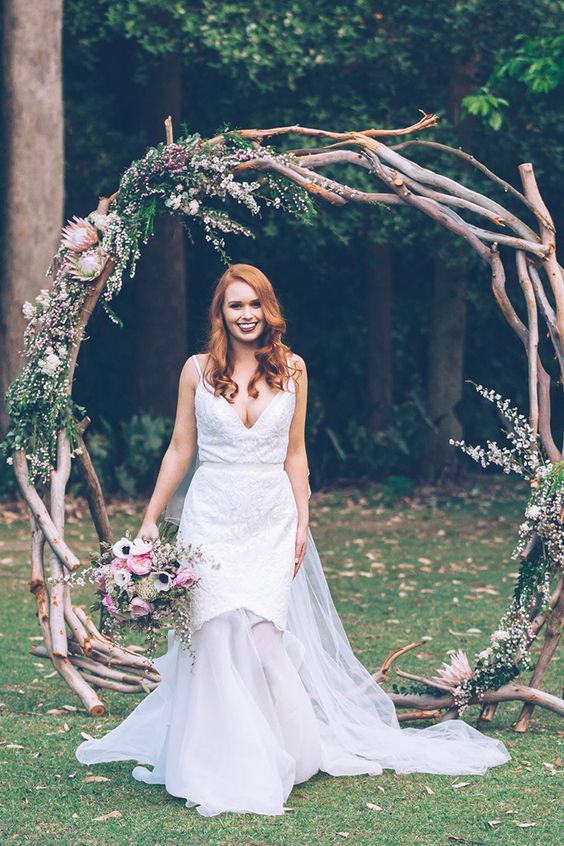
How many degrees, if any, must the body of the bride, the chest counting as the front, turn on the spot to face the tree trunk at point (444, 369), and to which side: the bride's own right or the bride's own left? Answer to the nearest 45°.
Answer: approximately 180°

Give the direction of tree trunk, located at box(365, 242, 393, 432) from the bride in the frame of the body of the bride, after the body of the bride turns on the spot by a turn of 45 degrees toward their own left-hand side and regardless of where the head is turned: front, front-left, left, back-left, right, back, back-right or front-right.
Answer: back-left

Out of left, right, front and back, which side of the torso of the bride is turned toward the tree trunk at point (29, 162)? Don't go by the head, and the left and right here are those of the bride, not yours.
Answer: back

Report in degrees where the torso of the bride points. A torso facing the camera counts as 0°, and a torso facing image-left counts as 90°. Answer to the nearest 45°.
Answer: approximately 0°

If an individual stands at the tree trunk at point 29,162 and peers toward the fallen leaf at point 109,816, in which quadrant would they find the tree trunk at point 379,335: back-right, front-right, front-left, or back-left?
back-left

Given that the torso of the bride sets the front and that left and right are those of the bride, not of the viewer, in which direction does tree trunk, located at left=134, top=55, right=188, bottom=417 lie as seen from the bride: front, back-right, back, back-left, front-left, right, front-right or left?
back
